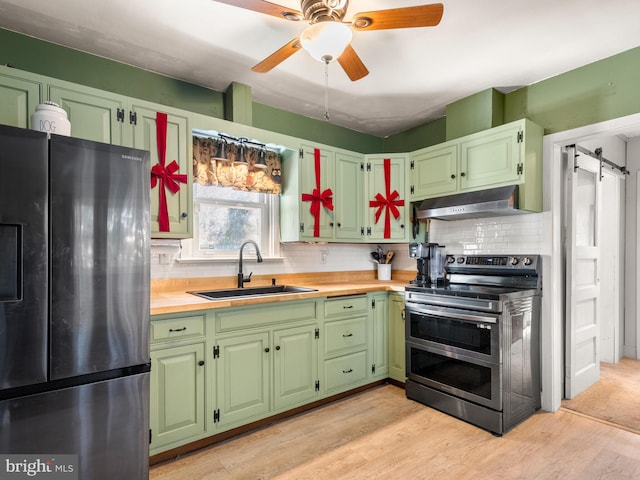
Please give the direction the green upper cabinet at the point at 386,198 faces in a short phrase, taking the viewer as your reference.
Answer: facing the viewer

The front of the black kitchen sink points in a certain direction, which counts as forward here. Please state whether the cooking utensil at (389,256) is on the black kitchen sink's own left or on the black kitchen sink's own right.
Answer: on the black kitchen sink's own left

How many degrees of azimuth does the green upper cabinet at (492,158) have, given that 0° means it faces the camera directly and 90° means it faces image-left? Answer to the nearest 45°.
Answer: approximately 45°

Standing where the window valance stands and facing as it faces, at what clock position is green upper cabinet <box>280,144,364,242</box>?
The green upper cabinet is roughly at 10 o'clock from the window valance.

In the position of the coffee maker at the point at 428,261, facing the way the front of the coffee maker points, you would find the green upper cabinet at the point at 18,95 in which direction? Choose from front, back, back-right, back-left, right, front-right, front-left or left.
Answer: front

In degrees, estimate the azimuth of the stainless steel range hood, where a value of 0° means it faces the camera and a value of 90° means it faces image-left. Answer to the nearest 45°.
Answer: approximately 45°

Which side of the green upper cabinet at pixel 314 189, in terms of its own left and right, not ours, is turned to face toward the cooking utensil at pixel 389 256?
left

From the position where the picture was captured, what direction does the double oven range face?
facing the viewer and to the left of the viewer

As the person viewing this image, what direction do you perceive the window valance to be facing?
facing the viewer and to the right of the viewer

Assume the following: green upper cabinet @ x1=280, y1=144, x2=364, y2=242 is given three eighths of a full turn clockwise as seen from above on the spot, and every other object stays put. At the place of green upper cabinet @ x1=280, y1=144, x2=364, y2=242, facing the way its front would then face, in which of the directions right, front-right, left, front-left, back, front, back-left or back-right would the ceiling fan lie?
left

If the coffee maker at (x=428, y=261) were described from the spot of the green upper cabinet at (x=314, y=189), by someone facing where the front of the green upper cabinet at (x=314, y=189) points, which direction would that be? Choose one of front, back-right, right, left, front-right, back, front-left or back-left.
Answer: front-left
